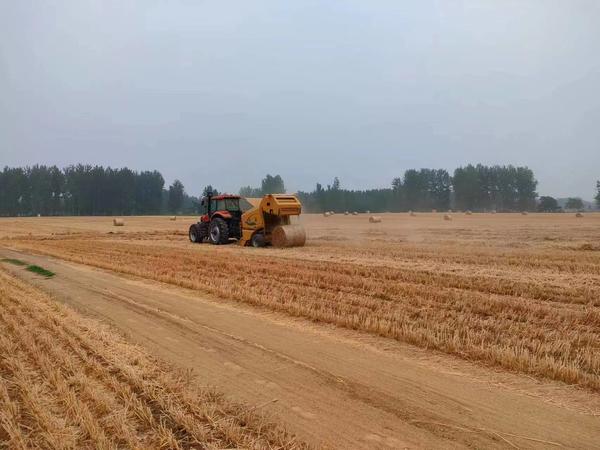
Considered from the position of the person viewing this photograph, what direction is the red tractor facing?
facing away from the viewer and to the left of the viewer

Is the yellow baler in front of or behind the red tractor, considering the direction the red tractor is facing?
behind

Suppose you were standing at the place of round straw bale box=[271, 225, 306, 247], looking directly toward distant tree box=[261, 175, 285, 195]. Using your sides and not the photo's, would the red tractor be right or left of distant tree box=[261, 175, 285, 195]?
left

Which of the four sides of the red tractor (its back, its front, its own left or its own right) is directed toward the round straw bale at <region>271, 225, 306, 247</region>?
back

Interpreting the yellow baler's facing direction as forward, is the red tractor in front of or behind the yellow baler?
in front

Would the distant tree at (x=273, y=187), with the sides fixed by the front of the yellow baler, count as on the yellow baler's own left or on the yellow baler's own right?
on the yellow baler's own right

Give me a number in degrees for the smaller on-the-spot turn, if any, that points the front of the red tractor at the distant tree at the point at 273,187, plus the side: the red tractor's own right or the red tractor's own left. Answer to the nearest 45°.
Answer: approximately 45° to the red tractor's own right

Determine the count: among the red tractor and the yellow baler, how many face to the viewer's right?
0

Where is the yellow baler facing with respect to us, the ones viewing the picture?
facing away from the viewer and to the left of the viewer
